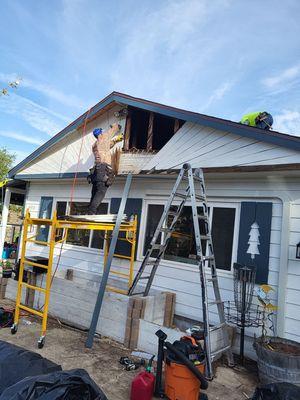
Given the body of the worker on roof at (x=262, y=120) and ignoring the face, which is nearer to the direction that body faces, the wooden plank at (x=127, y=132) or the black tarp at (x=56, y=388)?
the wooden plank

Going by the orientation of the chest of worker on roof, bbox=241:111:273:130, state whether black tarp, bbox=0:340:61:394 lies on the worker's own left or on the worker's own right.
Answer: on the worker's own left

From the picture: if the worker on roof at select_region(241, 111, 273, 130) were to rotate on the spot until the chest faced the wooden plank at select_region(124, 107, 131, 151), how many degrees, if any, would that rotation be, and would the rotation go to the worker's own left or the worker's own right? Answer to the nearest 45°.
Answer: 0° — they already face it

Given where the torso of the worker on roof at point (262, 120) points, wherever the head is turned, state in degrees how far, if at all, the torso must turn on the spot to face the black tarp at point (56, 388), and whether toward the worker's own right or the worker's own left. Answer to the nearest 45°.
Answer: approximately 90° to the worker's own left

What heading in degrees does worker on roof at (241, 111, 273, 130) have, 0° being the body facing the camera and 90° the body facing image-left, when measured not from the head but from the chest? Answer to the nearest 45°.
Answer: approximately 90°

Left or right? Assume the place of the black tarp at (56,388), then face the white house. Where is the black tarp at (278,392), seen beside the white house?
right

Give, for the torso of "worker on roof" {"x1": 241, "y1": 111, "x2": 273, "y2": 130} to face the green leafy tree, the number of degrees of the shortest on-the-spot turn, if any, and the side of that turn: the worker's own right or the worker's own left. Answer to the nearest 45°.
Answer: approximately 45° to the worker's own right
